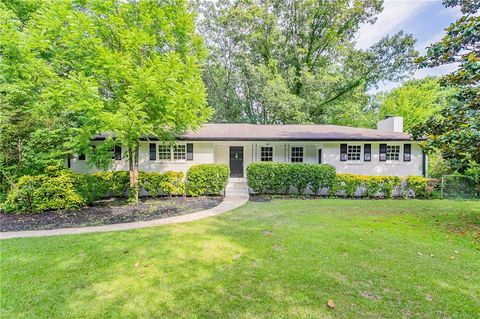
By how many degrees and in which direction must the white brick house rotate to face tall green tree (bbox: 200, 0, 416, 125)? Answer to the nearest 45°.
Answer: approximately 180°

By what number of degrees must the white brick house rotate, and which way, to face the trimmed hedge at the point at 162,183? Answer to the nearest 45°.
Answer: approximately 90° to its right

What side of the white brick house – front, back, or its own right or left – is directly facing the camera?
front

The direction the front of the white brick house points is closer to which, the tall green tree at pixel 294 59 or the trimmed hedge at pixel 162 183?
the trimmed hedge

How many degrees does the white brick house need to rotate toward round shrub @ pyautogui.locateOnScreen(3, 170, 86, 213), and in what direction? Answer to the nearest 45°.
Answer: approximately 45° to its right

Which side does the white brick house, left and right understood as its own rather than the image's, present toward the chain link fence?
left

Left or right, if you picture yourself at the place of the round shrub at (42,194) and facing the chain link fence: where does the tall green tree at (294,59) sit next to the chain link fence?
left
